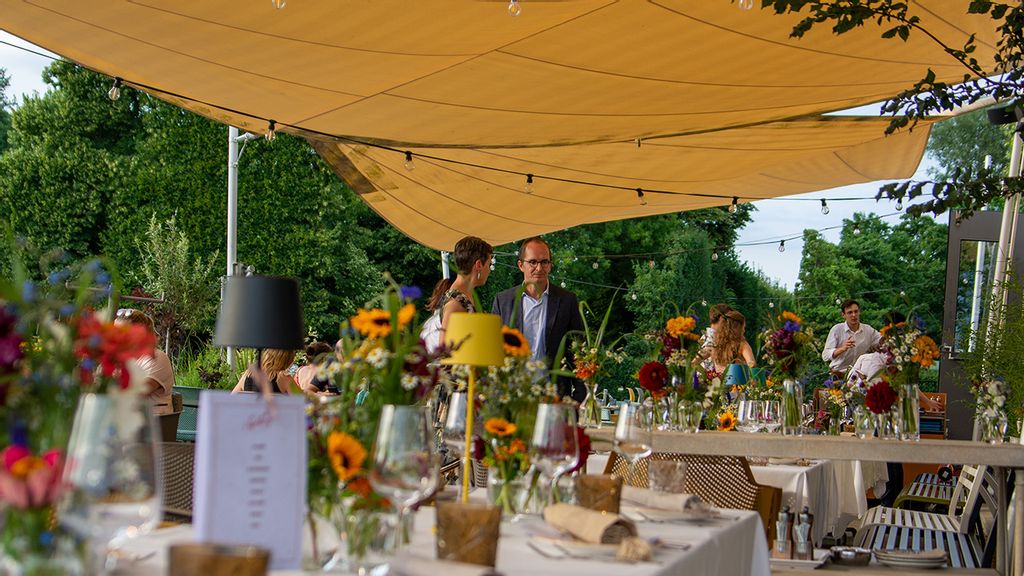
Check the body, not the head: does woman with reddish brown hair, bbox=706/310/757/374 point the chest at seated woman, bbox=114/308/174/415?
no

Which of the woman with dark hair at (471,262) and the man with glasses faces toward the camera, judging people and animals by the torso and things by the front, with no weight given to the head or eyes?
the man with glasses

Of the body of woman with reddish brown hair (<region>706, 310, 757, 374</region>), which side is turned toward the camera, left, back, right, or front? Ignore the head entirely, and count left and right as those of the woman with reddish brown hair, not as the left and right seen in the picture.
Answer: back

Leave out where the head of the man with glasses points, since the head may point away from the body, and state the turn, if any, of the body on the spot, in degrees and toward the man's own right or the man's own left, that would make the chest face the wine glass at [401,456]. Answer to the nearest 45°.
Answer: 0° — they already face it

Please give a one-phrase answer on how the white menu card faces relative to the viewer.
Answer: facing the viewer

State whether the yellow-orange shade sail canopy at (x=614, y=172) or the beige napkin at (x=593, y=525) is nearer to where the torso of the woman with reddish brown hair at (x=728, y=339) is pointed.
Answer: the yellow-orange shade sail canopy

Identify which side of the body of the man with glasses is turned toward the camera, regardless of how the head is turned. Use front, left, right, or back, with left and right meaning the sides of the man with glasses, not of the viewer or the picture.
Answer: front

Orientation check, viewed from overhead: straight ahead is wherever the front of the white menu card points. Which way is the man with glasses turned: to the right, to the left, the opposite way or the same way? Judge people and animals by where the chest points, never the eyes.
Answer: the same way

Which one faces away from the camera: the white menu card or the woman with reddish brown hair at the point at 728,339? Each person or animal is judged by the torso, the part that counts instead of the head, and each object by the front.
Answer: the woman with reddish brown hair

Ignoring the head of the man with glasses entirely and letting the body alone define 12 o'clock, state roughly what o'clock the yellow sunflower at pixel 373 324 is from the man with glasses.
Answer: The yellow sunflower is roughly at 12 o'clock from the man with glasses.
